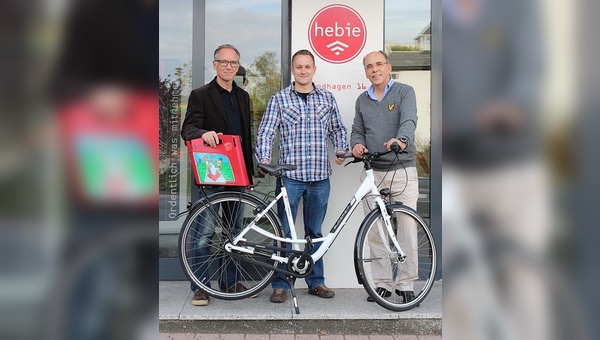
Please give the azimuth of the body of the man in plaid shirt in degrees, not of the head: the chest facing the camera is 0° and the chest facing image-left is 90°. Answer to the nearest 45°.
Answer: approximately 0°

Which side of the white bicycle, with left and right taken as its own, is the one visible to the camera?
right

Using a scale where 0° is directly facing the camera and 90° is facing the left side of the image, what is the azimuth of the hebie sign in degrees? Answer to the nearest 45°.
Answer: approximately 0°

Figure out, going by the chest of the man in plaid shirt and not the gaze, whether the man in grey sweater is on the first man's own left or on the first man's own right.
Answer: on the first man's own left

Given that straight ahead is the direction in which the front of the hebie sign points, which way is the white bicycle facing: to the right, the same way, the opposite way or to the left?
to the left
